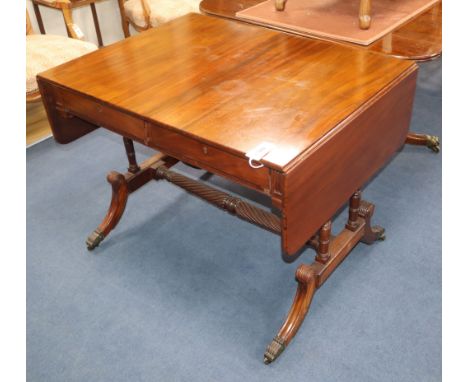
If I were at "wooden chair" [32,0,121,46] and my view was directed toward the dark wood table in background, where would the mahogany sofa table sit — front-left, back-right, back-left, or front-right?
front-right

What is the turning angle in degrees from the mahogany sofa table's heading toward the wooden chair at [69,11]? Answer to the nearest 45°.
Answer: approximately 90° to its right

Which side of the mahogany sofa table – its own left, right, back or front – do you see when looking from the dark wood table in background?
back

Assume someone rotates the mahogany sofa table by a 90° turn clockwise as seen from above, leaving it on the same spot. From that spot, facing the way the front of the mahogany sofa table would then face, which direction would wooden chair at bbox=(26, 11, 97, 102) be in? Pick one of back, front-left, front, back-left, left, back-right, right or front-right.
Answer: front

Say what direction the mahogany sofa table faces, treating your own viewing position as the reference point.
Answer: facing the viewer and to the left of the viewer
